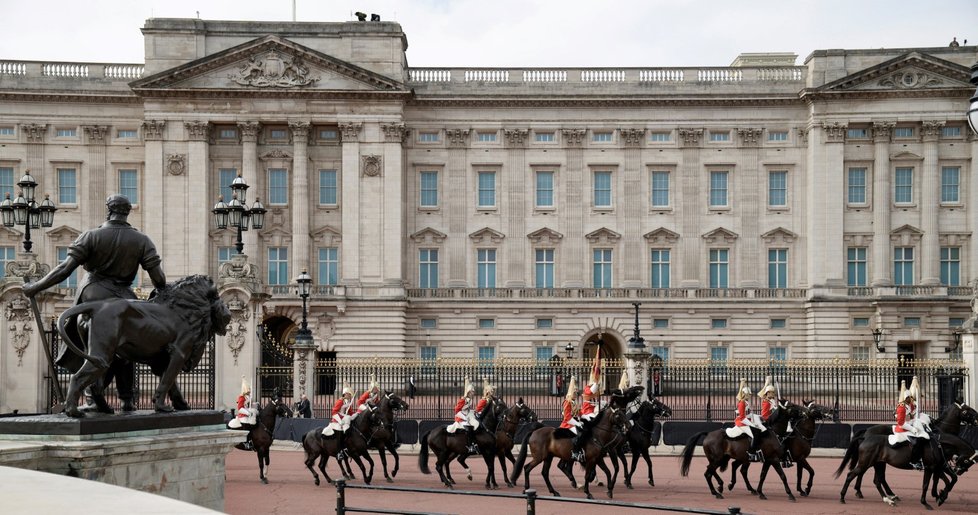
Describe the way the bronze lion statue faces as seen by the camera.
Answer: facing to the right of the viewer

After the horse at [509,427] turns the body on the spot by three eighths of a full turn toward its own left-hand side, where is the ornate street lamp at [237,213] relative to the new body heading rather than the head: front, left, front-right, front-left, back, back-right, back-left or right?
front

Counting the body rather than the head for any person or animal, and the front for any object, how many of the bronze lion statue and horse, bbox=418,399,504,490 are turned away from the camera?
0

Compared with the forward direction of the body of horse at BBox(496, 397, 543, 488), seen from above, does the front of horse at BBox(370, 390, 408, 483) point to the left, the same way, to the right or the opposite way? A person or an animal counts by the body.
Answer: the same way

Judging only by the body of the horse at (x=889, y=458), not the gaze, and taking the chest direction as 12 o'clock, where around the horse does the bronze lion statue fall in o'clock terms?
The bronze lion statue is roughly at 4 o'clock from the horse.

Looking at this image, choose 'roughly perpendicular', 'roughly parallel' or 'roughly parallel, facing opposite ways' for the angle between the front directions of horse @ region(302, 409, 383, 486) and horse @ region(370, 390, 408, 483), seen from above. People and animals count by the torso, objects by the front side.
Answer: roughly parallel

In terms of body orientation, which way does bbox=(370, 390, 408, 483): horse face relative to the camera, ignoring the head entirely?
to the viewer's right

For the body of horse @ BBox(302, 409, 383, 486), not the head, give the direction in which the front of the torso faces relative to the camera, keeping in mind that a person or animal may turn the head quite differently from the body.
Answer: to the viewer's right

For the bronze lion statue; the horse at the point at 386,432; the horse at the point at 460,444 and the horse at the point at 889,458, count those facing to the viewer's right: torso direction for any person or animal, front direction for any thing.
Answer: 4

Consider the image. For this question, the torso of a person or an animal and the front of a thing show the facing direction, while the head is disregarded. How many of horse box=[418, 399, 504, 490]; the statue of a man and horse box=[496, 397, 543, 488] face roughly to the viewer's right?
2

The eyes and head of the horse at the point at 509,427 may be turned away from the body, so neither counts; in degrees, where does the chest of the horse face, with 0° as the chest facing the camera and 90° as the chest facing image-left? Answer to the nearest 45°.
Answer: approximately 270°

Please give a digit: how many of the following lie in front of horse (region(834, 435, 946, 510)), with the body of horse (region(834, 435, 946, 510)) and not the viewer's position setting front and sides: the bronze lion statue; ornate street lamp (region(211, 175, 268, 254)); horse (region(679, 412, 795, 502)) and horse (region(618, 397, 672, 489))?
0

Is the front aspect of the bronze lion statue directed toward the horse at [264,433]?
no

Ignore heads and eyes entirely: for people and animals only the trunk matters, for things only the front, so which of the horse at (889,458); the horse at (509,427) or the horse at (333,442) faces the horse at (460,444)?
the horse at (333,442)

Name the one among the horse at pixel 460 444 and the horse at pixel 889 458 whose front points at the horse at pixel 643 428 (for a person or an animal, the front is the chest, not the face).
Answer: the horse at pixel 460 444

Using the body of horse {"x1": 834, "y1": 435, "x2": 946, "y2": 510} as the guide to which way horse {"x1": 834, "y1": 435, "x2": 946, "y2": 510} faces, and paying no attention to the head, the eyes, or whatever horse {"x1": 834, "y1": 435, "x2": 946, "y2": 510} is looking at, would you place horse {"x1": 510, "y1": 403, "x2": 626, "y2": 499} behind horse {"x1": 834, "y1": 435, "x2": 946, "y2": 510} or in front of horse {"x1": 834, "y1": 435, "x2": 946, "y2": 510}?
behind

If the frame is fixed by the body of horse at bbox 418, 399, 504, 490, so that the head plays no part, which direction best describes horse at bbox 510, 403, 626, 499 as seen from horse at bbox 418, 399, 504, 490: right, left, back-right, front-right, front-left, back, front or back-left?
front-right

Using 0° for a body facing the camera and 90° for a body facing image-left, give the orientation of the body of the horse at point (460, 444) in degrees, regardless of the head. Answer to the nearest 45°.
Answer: approximately 270°
